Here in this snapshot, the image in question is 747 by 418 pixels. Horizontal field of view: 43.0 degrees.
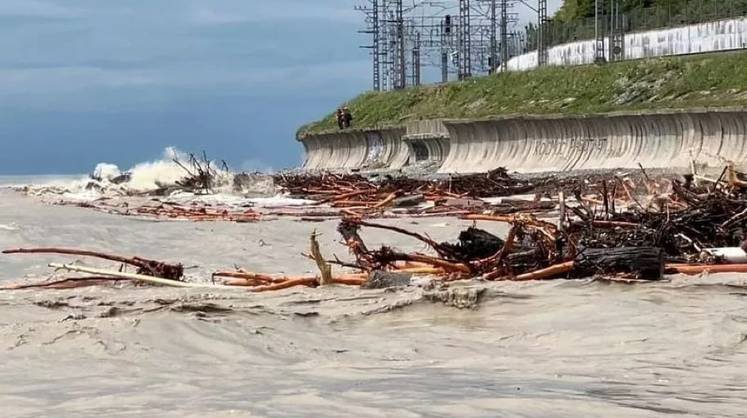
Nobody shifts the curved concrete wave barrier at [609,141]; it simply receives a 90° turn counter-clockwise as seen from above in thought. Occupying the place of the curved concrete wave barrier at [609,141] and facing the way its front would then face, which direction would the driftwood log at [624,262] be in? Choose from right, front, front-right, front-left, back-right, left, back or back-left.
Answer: front-right

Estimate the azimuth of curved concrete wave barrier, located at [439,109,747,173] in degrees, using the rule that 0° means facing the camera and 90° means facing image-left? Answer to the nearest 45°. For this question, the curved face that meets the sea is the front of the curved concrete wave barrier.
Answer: approximately 45°

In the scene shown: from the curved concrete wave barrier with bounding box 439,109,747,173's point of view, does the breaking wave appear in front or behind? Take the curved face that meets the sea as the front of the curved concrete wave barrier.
in front
